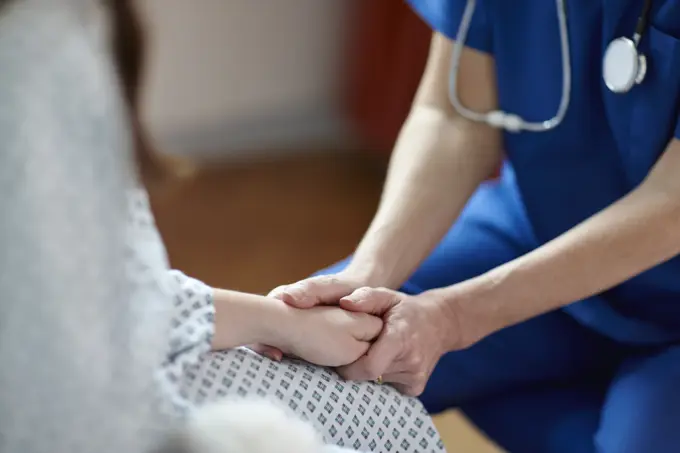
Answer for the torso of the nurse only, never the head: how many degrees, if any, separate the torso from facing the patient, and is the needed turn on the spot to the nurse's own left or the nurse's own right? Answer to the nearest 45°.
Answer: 0° — they already face them

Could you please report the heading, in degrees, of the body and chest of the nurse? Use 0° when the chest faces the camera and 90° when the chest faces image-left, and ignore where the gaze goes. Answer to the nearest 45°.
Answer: approximately 45°
